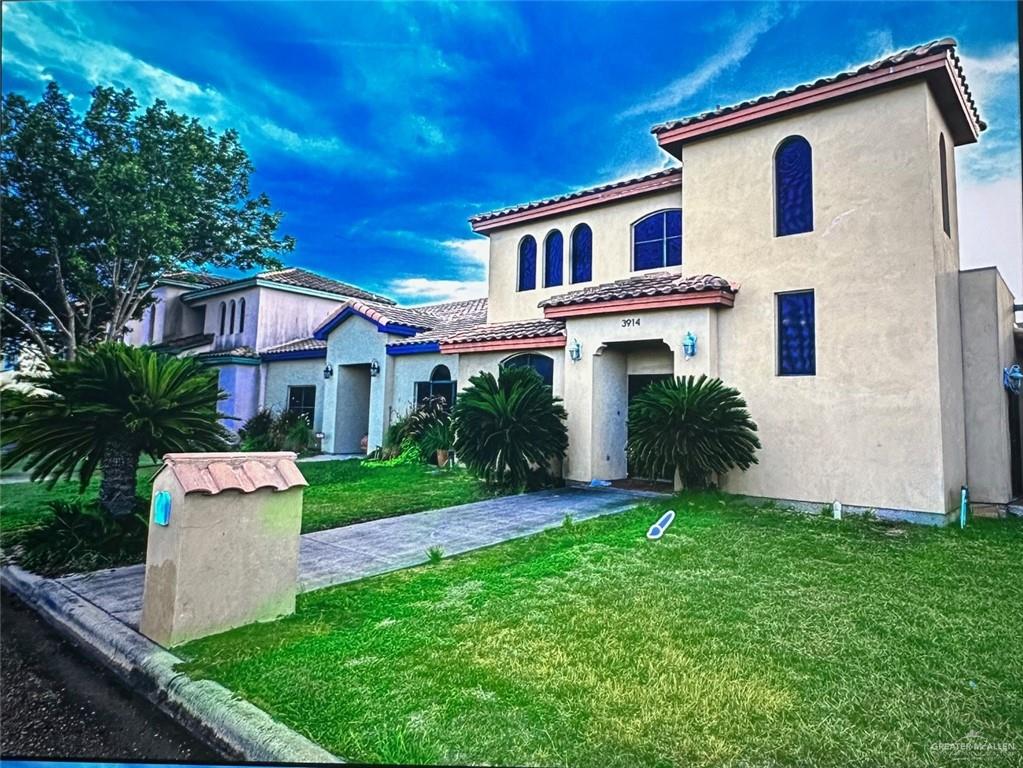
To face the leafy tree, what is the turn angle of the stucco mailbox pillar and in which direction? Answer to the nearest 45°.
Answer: approximately 135° to its right

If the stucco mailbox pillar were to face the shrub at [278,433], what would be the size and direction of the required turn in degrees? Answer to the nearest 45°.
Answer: approximately 135° to its right

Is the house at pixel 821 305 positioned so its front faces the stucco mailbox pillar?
yes

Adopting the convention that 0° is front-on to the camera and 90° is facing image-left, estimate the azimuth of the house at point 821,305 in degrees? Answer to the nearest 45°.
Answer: approximately 45°

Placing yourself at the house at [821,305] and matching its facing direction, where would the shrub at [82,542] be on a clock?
The shrub is roughly at 1 o'clock from the house.

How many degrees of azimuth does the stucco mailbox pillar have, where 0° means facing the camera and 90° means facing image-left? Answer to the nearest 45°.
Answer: approximately 45°

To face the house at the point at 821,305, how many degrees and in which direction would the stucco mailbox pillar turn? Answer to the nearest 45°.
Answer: approximately 135° to its left

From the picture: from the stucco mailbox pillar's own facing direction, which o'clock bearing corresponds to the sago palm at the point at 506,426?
The sago palm is roughly at 6 o'clock from the stucco mailbox pillar.

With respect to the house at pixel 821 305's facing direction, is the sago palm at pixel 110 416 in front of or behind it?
in front

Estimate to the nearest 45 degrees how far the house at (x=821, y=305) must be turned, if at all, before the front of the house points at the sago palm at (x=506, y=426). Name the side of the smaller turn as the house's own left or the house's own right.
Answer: approximately 45° to the house's own right

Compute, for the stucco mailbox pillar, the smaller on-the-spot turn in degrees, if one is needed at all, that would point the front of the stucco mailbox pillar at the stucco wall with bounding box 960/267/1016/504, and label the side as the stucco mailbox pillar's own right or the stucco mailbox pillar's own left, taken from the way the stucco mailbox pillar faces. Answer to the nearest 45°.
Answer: approximately 135° to the stucco mailbox pillar's own left
